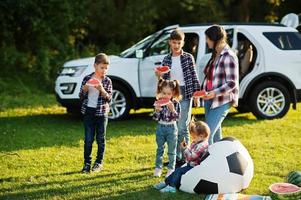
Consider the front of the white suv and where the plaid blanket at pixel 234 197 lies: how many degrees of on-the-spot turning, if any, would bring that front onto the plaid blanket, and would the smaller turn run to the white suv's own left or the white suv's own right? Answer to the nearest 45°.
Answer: approximately 90° to the white suv's own left

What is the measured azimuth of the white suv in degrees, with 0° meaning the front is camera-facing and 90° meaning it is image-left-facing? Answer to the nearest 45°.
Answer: approximately 90°

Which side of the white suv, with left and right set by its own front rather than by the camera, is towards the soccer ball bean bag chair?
left

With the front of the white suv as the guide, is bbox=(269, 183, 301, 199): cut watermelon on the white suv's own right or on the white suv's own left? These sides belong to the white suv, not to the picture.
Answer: on the white suv's own left
